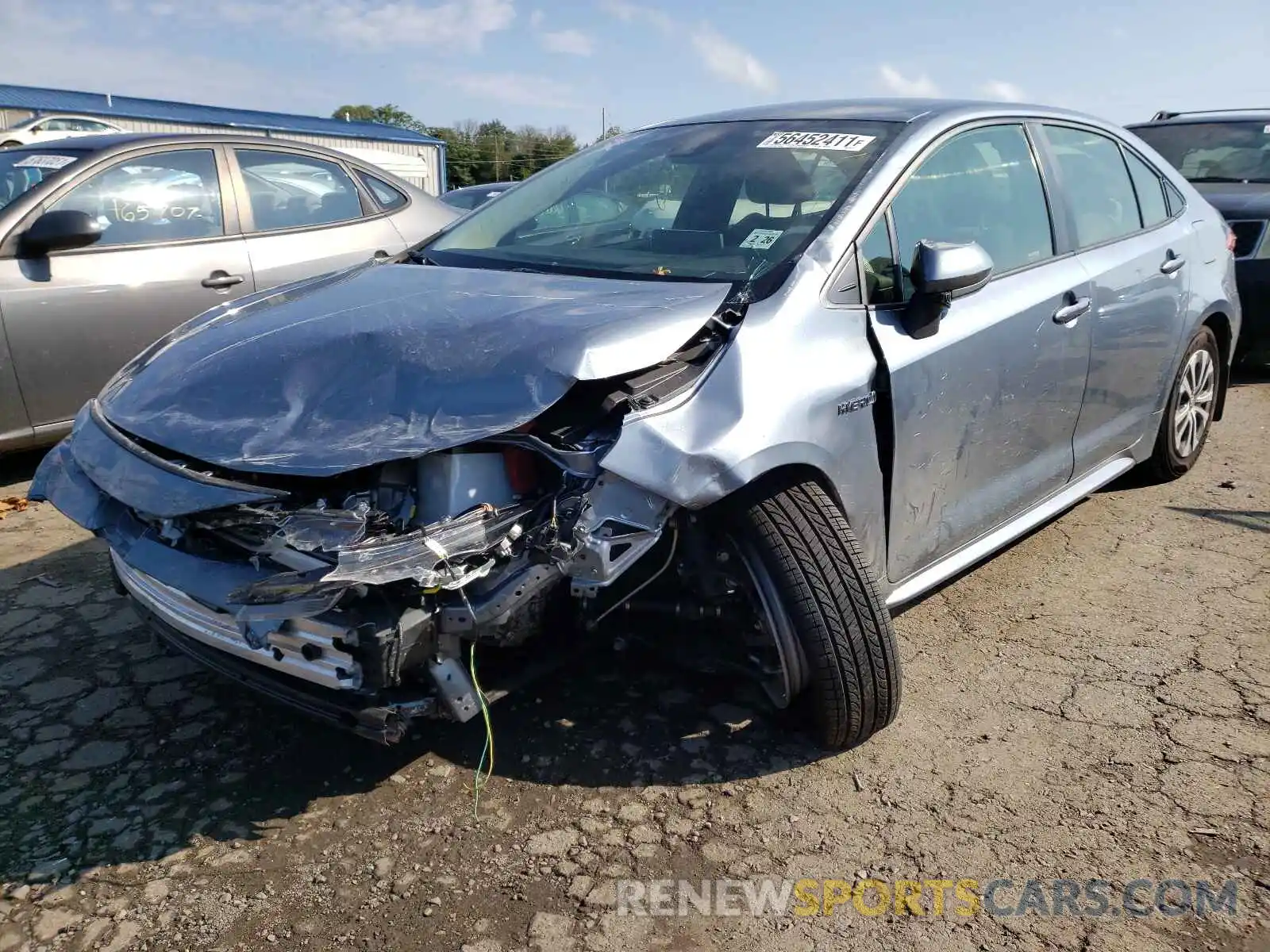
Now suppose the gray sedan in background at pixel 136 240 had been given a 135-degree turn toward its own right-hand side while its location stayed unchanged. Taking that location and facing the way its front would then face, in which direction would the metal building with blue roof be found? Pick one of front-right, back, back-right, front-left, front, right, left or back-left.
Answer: front

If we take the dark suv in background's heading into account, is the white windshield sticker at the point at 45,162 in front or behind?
in front

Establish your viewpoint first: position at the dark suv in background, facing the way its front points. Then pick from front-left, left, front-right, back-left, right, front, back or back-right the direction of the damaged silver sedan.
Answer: front

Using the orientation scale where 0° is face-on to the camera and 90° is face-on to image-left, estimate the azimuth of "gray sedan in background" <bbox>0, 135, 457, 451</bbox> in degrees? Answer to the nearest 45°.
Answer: approximately 45°

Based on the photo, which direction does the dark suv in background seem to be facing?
toward the camera

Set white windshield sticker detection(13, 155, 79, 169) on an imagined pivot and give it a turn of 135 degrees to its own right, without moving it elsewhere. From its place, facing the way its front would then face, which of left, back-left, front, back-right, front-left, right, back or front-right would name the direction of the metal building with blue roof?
front

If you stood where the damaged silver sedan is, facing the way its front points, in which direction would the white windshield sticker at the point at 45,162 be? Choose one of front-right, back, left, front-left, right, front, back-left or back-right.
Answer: right

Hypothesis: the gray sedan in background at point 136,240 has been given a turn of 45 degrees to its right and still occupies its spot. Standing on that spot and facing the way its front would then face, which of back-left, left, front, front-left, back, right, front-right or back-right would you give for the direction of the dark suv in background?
back

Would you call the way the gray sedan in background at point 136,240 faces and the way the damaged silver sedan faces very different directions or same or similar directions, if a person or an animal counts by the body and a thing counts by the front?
same or similar directions

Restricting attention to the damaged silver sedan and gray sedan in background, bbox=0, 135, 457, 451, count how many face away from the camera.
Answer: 0

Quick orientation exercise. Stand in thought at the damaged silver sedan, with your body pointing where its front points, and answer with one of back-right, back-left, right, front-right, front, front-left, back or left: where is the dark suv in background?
back

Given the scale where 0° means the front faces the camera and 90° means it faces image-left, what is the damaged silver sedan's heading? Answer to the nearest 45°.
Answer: approximately 45°

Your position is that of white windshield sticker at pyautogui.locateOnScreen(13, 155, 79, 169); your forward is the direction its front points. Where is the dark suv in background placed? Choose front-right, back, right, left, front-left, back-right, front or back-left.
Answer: back-left

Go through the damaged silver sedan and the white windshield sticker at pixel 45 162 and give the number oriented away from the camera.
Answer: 0
